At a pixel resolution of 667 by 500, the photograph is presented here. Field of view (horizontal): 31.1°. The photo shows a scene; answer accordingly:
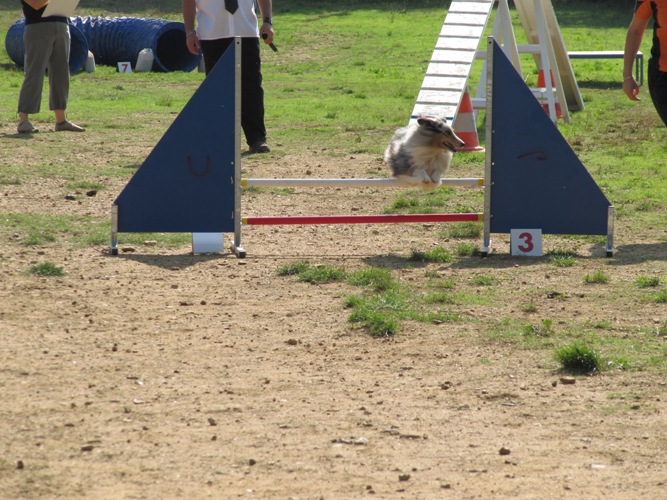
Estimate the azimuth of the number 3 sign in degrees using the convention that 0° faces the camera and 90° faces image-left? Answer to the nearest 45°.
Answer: approximately 0°

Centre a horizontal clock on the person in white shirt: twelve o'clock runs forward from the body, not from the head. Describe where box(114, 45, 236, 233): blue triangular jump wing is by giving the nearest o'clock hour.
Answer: The blue triangular jump wing is roughly at 12 o'clock from the person in white shirt.

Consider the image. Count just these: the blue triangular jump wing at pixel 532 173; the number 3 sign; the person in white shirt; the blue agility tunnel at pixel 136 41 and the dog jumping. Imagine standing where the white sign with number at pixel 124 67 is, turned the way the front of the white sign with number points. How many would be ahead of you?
4

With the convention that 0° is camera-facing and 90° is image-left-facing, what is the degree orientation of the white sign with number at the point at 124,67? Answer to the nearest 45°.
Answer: approximately 0°

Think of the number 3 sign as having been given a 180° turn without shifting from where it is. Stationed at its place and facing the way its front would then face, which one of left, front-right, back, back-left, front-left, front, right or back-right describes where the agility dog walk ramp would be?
front

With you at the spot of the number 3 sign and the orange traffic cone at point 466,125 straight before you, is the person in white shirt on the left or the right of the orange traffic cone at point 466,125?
left

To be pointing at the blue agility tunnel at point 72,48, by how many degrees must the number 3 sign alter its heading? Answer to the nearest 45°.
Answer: approximately 135° to its right

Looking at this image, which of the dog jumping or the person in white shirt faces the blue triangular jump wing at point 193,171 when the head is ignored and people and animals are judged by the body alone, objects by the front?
the person in white shirt

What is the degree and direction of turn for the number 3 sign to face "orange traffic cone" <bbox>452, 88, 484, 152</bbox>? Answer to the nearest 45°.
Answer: approximately 180°

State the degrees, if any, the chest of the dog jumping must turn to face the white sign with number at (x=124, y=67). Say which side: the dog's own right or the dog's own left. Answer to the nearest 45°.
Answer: approximately 180°
